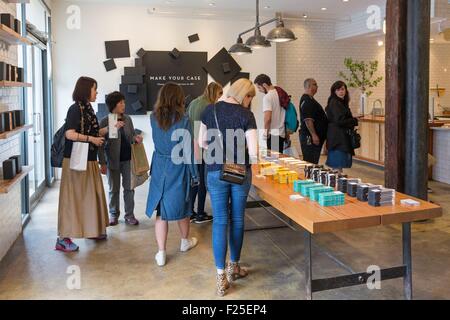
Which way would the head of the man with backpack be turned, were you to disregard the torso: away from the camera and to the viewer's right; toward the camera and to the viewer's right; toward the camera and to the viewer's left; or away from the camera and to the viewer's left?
toward the camera and to the viewer's left

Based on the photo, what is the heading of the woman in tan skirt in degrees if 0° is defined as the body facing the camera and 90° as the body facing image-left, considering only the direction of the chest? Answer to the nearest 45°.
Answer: approximately 270°

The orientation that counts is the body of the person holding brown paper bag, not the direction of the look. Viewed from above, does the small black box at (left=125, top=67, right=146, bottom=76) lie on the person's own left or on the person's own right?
on the person's own left

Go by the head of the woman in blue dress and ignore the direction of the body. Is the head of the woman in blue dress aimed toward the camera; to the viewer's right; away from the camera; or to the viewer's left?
away from the camera

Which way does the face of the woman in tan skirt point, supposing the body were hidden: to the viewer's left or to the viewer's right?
to the viewer's right

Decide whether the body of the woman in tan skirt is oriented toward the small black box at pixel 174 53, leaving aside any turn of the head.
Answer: no

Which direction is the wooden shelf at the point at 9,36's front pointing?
to the viewer's right
